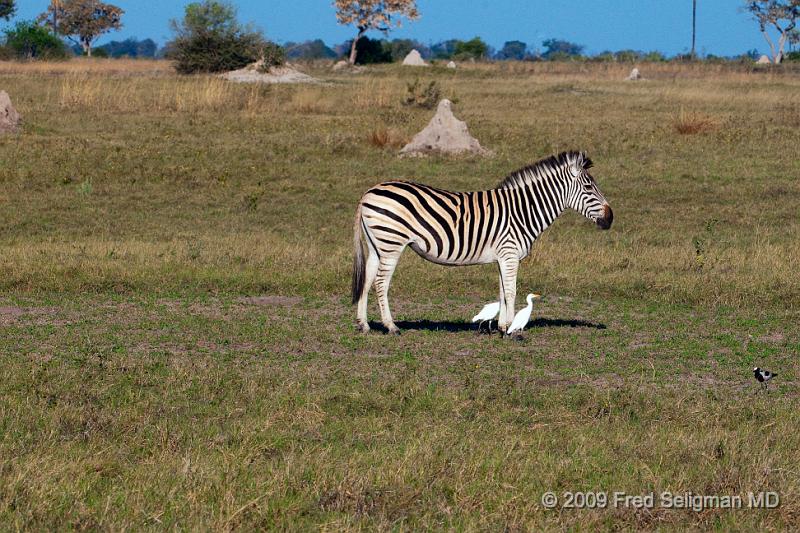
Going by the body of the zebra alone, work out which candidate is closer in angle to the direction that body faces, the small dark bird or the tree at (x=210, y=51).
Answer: the small dark bird

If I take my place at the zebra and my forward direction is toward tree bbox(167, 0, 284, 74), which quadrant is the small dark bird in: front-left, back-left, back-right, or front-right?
back-right

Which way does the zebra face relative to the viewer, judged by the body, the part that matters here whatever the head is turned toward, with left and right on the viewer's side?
facing to the right of the viewer

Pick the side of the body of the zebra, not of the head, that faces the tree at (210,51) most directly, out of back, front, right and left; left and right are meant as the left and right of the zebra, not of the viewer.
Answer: left

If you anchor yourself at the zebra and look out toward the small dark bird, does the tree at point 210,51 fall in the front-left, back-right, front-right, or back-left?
back-left

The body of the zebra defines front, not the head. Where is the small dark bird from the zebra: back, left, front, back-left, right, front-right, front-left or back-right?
front-right
